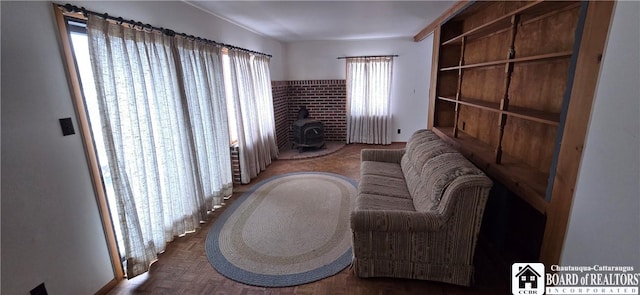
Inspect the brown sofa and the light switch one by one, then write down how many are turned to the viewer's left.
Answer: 1

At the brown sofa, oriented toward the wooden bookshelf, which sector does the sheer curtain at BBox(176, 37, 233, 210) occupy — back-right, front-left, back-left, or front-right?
back-left

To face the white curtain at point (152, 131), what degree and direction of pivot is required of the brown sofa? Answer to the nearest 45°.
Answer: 0° — it already faces it

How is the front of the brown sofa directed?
to the viewer's left

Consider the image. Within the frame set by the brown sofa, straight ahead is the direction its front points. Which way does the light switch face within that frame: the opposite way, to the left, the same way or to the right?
the opposite way

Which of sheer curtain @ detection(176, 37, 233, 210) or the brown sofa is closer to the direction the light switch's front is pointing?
the brown sofa

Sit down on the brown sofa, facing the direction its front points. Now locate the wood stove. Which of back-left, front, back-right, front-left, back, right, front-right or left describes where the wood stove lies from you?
front-right

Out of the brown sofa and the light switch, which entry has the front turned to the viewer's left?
the brown sofa

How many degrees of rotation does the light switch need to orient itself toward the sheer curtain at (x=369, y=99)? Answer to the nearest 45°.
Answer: approximately 90° to its left

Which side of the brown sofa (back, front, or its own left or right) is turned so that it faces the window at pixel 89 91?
front
